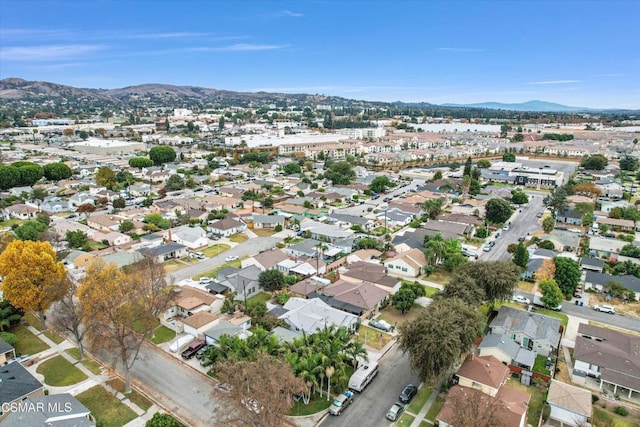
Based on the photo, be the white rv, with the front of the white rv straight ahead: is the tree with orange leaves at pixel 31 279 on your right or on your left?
on your right

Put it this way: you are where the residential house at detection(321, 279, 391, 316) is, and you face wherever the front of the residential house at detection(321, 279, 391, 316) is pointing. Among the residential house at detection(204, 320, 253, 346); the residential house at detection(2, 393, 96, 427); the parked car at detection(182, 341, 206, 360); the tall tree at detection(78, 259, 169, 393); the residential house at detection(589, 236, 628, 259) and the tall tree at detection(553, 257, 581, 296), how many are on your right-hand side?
4

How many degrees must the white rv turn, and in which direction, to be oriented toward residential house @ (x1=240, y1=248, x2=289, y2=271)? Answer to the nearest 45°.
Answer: approximately 90° to its right

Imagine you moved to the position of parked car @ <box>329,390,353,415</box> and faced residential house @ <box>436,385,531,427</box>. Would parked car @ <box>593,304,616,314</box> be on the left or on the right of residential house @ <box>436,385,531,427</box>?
left

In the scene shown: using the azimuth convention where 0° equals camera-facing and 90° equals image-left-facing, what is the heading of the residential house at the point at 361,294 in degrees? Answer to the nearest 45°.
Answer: approximately 315°

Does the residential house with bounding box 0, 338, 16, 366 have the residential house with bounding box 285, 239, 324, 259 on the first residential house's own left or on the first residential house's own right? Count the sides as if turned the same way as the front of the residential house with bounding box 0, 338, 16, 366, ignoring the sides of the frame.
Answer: on the first residential house's own left

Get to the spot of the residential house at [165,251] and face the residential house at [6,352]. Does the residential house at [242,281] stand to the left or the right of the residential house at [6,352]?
left
